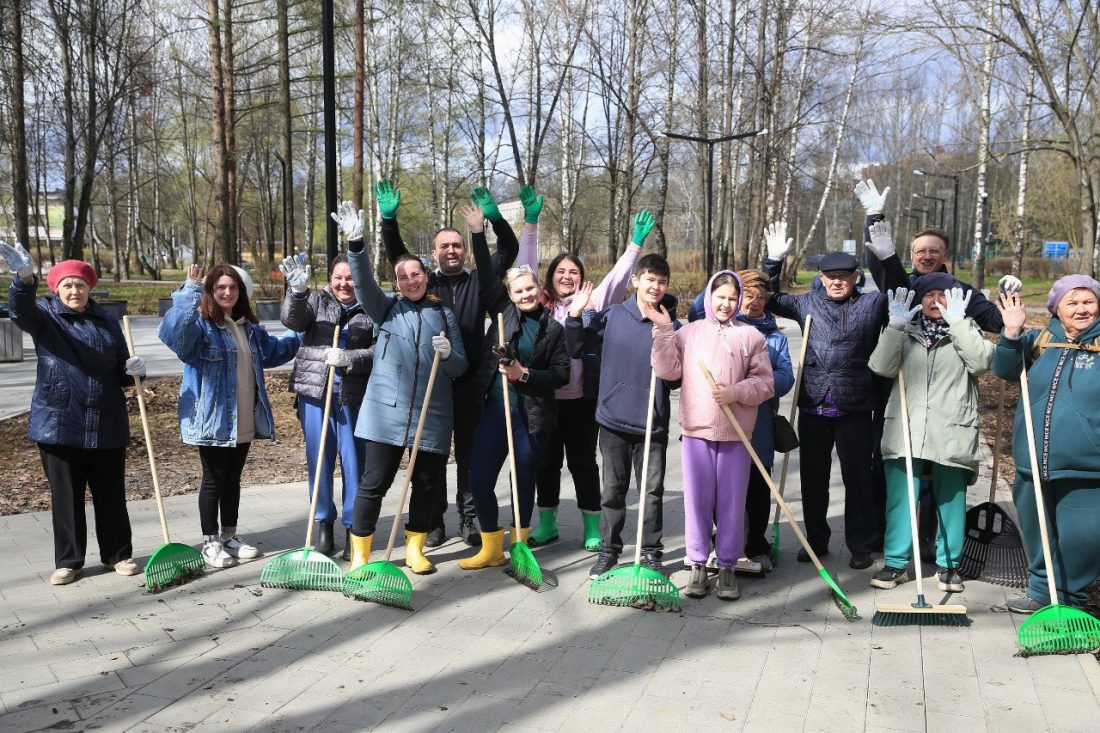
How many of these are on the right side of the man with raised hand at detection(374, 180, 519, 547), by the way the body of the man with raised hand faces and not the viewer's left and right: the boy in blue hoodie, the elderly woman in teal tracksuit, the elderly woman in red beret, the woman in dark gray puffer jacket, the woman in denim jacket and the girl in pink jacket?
3

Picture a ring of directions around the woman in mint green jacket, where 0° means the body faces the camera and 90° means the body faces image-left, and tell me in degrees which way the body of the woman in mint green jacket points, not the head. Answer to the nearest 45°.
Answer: approximately 0°

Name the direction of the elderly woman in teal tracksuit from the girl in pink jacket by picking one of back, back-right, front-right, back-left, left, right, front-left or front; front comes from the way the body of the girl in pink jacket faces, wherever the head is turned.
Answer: left

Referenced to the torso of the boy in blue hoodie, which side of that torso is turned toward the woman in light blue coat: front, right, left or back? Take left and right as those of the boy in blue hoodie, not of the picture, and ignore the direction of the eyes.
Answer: right

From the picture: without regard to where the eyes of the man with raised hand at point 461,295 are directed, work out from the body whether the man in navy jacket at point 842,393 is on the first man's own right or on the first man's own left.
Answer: on the first man's own left

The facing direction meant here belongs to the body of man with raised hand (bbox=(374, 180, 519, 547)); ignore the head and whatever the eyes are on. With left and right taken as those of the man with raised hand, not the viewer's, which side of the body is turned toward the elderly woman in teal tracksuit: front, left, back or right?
left
